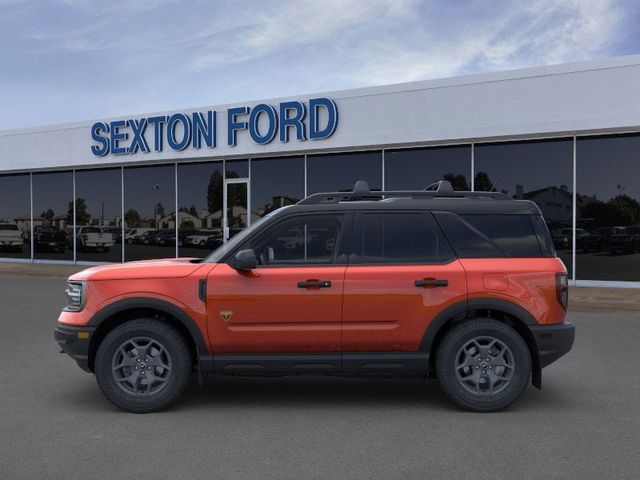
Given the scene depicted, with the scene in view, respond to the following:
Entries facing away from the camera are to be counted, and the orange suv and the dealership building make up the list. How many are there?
0

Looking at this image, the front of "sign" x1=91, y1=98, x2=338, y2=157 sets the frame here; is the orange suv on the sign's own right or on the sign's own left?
on the sign's own left

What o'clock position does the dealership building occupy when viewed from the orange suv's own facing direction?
The dealership building is roughly at 3 o'clock from the orange suv.

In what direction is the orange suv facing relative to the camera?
to the viewer's left

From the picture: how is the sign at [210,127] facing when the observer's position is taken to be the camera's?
facing the viewer and to the left of the viewer

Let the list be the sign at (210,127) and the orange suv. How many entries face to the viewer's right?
0
